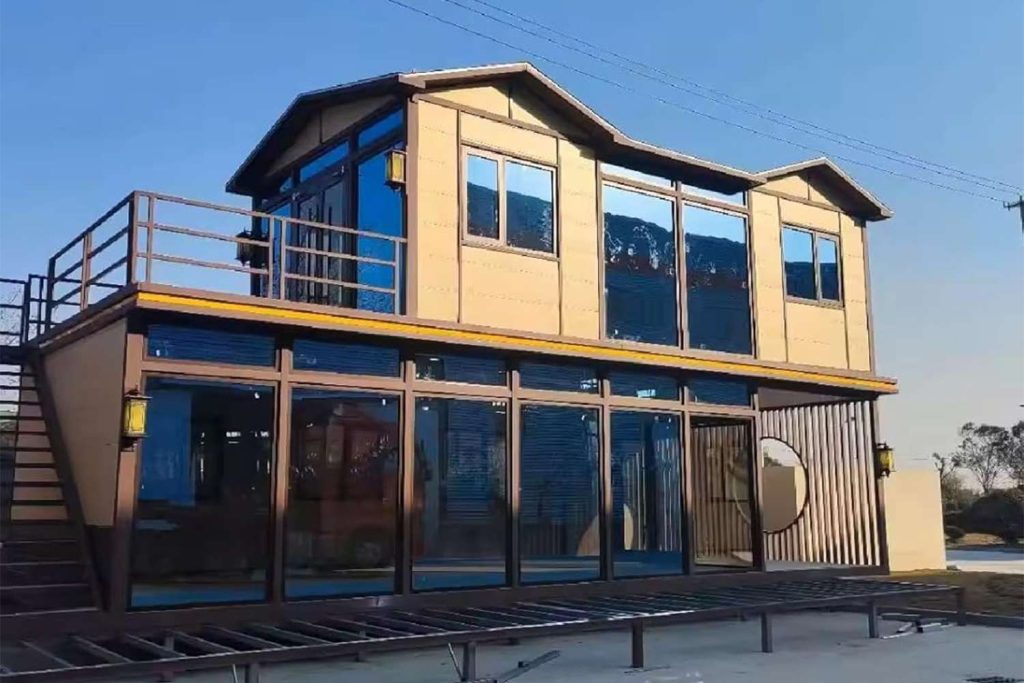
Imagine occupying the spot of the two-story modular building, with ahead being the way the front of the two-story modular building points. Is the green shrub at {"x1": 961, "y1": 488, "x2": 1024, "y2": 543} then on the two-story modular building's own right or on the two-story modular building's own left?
on the two-story modular building's own left

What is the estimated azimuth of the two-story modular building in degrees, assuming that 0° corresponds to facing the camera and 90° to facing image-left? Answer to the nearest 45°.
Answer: approximately 315°

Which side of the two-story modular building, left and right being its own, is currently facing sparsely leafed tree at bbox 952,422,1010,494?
left
